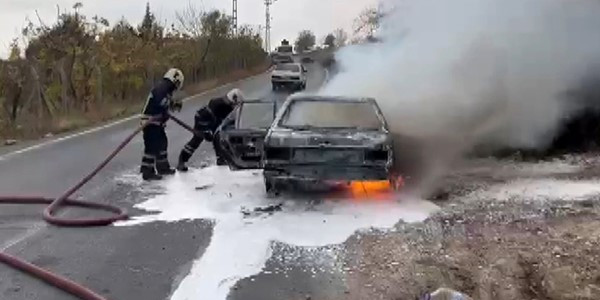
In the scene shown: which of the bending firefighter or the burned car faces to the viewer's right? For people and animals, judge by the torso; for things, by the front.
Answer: the bending firefighter

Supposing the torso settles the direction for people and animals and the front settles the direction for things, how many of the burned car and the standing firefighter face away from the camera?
1

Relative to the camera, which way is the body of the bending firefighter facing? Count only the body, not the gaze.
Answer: to the viewer's right

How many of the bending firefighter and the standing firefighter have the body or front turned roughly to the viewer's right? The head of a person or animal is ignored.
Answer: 2

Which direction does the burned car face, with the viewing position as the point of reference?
facing away from the viewer

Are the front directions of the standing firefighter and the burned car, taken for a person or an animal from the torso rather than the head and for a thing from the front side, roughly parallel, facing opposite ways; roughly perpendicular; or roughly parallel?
roughly perpendicular

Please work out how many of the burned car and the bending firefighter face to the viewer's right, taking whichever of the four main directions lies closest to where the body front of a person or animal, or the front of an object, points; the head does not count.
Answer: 1

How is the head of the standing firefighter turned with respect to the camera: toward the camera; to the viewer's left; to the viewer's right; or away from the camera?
to the viewer's right

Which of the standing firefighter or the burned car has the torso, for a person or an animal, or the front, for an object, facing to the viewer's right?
the standing firefighter

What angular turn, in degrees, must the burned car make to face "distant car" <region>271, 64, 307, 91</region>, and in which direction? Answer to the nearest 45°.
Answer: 0° — it already faces it

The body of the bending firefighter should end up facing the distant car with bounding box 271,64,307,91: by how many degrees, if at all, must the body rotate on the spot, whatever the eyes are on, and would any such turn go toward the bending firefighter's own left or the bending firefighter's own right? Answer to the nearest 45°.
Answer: approximately 90° to the bending firefighter's own left

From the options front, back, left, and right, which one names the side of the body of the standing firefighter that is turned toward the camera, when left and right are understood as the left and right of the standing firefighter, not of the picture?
right
